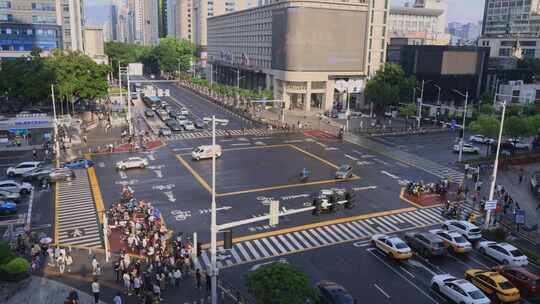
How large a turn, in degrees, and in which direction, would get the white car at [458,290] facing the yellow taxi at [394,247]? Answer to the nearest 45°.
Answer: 0° — it already faces it

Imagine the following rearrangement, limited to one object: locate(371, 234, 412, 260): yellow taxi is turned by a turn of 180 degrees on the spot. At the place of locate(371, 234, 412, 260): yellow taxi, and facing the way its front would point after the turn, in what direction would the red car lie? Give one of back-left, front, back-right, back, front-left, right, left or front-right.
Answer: front-left

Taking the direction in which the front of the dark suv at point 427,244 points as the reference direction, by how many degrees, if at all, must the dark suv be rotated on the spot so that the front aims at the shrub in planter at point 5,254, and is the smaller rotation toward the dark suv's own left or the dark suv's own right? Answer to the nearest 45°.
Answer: approximately 90° to the dark suv's own left

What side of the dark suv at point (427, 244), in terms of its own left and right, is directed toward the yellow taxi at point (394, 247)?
left

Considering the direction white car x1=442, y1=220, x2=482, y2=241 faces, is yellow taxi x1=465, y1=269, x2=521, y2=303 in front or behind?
behind

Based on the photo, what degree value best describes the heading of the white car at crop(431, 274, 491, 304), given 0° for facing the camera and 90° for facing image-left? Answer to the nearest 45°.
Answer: approximately 135°

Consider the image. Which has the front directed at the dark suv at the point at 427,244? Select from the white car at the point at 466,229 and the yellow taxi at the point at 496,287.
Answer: the yellow taxi

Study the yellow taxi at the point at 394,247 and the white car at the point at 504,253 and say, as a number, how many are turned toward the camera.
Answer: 0

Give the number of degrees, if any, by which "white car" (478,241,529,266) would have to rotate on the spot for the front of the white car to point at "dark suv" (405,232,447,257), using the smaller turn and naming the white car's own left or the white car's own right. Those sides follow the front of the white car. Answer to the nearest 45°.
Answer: approximately 90° to the white car's own left

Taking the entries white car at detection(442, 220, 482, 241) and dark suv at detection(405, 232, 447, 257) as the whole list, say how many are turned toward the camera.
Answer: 0

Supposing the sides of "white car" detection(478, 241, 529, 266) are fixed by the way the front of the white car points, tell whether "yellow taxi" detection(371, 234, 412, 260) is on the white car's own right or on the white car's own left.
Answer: on the white car's own left

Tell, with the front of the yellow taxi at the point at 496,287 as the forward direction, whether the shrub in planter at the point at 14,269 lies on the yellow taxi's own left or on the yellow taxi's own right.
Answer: on the yellow taxi's own left

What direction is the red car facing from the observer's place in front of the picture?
facing away from the viewer and to the left of the viewer

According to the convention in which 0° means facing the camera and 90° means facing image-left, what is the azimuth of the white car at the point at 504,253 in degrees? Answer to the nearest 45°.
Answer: approximately 135°

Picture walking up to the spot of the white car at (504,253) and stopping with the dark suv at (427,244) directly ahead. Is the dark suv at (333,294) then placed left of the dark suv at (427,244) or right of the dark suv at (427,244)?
left

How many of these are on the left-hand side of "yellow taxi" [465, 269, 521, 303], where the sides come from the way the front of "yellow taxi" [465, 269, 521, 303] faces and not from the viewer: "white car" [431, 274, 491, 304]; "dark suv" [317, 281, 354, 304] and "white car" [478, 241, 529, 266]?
2

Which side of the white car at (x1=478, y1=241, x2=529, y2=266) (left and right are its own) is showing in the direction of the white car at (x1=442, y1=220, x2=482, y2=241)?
front
